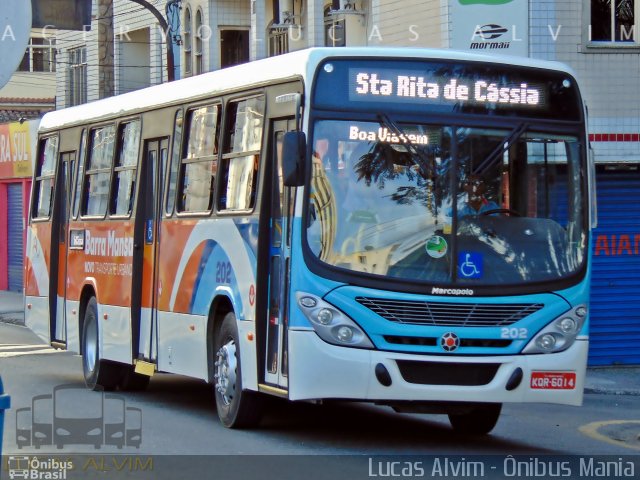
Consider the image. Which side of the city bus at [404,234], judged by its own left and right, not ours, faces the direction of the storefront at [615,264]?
left

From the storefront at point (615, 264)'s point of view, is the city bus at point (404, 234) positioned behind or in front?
in front

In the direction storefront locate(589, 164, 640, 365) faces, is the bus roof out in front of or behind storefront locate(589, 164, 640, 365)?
in front

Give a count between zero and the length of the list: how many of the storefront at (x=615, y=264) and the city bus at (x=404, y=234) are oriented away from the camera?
0

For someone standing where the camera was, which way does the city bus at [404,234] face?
facing the viewer and to the right of the viewer

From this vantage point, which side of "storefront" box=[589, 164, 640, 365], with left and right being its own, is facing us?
front
